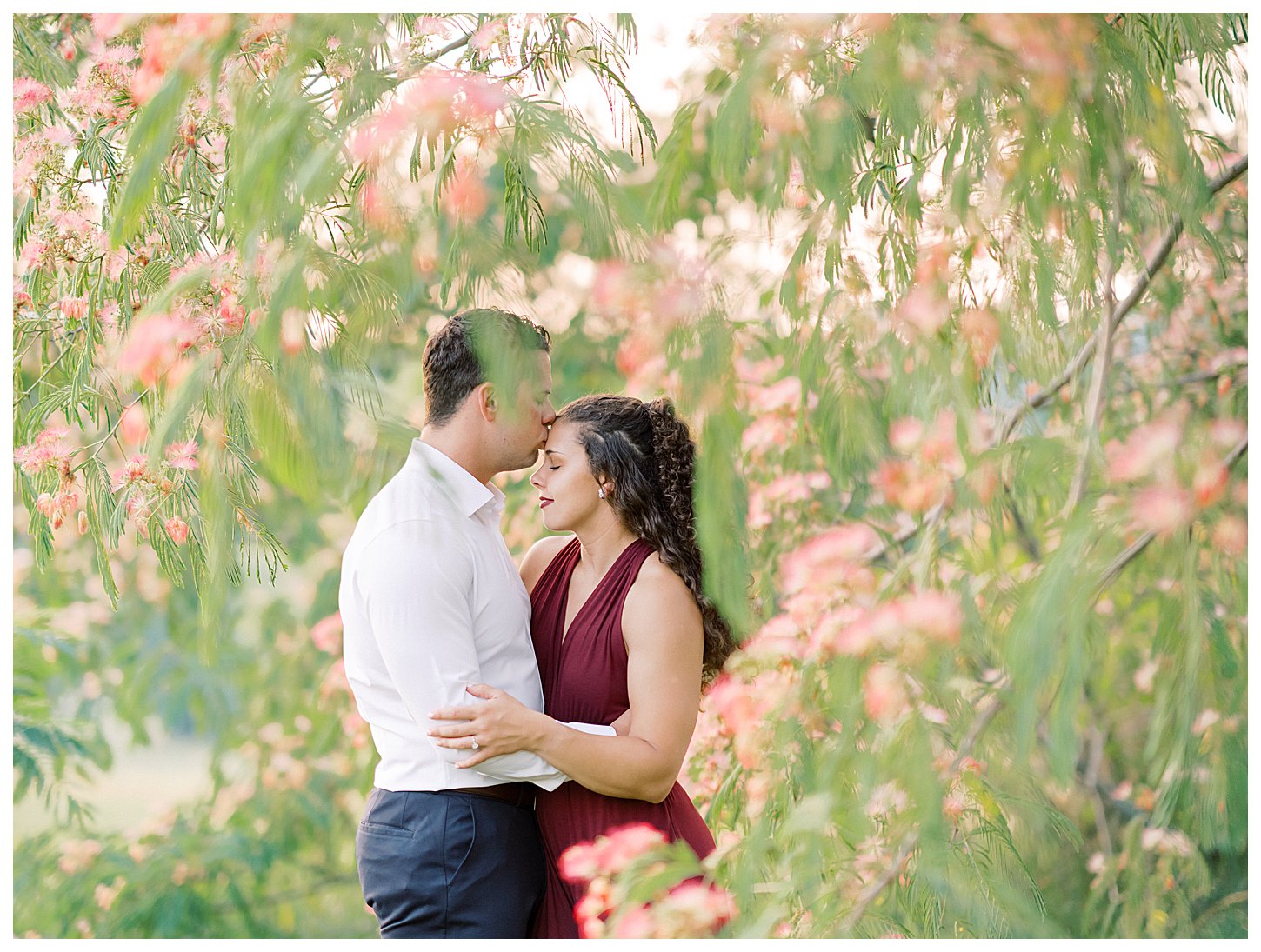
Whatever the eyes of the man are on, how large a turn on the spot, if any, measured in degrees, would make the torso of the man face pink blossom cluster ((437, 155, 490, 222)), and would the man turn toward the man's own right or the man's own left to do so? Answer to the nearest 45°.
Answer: approximately 90° to the man's own right

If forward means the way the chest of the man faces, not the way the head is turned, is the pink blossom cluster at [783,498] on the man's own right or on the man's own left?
on the man's own left

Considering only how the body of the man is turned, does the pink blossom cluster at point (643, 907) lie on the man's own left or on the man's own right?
on the man's own right

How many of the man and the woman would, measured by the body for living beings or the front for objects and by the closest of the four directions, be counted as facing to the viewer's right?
1

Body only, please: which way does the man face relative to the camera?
to the viewer's right

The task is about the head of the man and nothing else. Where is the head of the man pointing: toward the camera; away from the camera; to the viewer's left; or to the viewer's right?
to the viewer's right

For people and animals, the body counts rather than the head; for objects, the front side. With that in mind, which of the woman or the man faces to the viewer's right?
the man

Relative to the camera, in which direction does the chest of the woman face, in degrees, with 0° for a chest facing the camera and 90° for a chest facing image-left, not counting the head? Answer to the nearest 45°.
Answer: approximately 45°

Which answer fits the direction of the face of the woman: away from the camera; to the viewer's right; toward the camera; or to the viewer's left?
to the viewer's left
